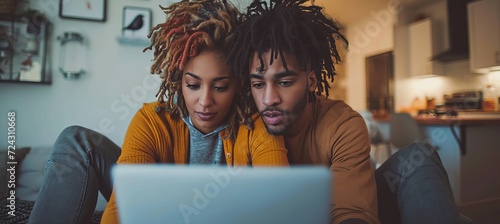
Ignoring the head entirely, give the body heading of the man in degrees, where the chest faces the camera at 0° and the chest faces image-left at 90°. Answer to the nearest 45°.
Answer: approximately 45°

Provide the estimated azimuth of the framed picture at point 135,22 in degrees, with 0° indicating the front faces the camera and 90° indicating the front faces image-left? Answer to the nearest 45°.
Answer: approximately 0°

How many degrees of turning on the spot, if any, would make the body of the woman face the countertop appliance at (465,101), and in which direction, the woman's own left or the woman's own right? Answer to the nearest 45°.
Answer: approximately 135° to the woman's own left

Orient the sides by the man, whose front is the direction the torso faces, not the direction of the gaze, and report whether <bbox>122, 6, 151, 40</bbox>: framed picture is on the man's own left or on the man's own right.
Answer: on the man's own right

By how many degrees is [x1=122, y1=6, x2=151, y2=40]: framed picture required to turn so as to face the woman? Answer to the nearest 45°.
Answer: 0° — it already faces them
